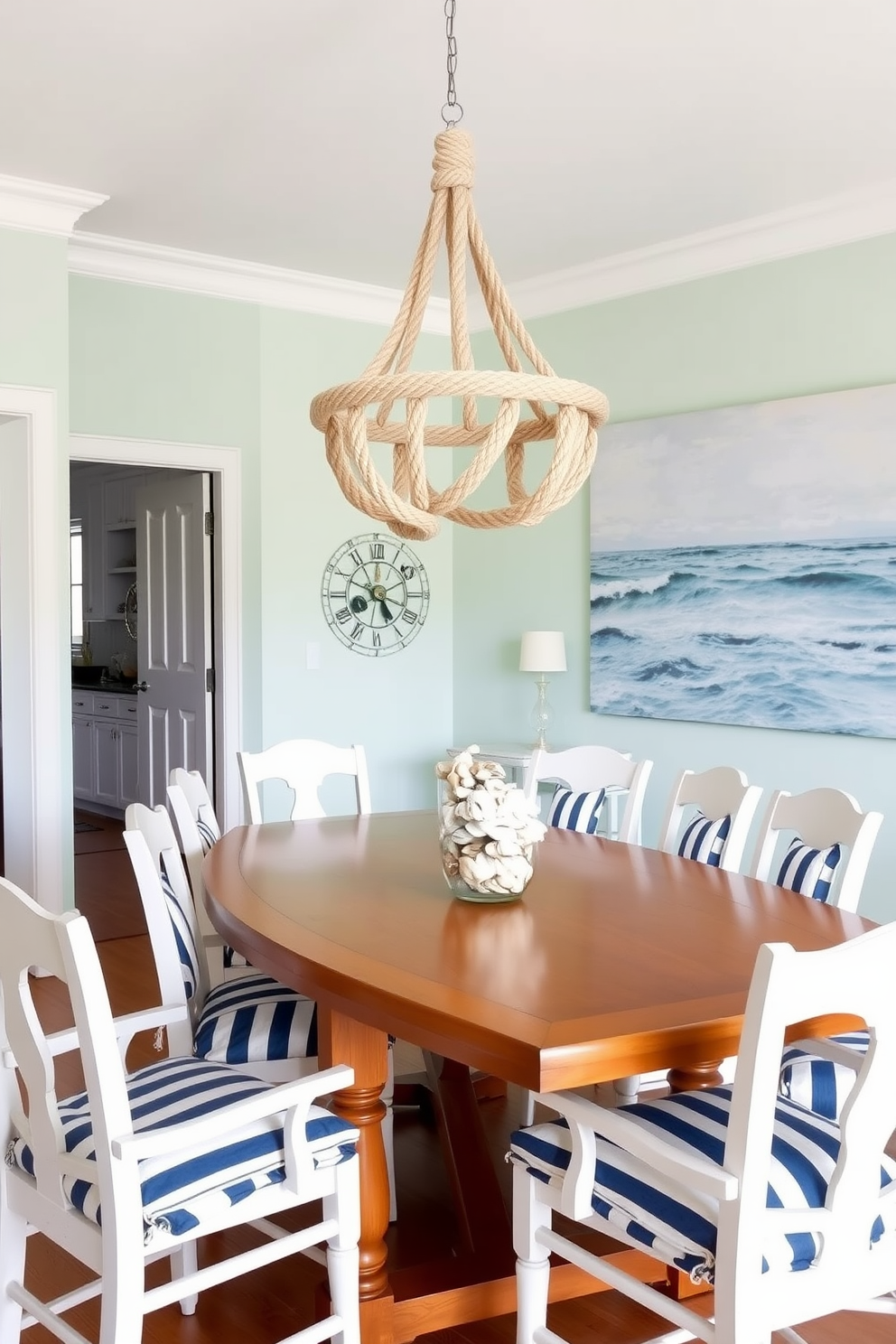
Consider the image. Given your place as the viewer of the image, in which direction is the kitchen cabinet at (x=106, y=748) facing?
facing the viewer and to the left of the viewer

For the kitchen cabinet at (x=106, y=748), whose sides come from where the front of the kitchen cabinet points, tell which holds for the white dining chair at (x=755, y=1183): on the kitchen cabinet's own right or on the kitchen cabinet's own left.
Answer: on the kitchen cabinet's own left

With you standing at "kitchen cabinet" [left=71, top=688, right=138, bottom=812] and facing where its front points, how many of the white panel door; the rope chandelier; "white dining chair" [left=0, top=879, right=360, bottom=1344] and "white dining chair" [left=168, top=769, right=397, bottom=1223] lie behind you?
0

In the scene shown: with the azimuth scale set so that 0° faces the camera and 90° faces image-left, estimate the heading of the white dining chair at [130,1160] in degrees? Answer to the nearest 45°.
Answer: approximately 225°

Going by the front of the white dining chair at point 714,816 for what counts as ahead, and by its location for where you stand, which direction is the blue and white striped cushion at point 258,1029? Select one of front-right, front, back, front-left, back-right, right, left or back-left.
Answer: front

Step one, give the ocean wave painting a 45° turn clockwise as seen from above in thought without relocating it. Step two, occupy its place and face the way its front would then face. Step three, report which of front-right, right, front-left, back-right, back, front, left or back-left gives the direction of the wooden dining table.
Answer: left

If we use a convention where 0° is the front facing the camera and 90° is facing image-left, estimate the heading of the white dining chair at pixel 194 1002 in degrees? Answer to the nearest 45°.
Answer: approximately 270°

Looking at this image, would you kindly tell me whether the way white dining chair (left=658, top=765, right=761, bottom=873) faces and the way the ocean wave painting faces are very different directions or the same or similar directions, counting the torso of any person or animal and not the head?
same or similar directions

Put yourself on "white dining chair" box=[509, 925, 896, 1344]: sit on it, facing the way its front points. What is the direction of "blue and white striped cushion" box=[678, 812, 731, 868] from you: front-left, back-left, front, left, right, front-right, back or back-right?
front-right

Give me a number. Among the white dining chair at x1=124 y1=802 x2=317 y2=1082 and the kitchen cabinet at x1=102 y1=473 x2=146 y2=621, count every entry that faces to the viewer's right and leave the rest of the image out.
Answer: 1

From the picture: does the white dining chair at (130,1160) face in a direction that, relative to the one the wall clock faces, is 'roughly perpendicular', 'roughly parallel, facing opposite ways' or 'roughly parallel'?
roughly perpendicular

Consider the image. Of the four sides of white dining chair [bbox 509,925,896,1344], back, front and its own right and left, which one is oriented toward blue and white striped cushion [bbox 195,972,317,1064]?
front

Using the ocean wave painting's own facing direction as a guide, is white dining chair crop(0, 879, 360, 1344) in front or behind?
in front

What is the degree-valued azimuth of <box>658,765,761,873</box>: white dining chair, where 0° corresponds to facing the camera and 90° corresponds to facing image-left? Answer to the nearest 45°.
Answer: approximately 45°

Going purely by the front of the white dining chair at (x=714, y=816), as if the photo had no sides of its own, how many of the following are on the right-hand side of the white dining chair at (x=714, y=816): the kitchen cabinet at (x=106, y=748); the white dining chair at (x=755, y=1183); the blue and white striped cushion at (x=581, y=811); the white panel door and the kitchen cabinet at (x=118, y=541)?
4

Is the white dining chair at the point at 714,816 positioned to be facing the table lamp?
no

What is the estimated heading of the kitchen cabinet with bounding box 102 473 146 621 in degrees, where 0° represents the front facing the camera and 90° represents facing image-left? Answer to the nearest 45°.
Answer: approximately 45°

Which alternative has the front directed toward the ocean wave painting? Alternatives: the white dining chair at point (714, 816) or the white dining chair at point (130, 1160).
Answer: the white dining chair at point (130, 1160)

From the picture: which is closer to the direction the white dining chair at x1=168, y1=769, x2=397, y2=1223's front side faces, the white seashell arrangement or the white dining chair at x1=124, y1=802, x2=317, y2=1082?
the white seashell arrangement

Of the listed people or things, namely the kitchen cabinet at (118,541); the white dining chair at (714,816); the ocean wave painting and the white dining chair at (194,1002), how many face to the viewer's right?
1
